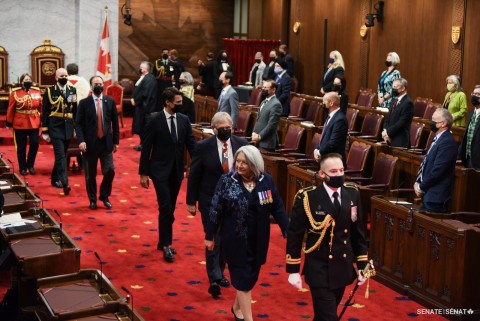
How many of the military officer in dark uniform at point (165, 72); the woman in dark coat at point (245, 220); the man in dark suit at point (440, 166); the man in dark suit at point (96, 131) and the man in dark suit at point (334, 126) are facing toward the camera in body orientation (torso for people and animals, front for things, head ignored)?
3

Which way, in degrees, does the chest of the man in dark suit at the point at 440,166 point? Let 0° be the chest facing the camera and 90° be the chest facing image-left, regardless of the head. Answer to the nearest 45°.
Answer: approximately 90°

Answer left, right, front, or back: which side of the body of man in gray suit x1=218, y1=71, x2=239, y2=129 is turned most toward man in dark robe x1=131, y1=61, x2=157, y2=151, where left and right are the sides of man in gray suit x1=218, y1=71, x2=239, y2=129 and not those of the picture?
right

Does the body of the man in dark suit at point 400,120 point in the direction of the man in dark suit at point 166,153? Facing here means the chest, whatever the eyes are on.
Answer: yes

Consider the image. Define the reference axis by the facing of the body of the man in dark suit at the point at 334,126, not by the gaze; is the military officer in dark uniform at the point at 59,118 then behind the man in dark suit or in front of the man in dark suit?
in front

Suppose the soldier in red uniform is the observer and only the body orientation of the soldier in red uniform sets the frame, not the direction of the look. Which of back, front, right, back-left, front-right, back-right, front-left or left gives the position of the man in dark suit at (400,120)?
front-left

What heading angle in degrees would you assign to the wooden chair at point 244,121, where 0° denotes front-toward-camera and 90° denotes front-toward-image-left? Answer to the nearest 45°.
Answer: approximately 45°

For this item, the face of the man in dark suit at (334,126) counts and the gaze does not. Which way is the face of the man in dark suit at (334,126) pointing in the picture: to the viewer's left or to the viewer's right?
to the viewer's left

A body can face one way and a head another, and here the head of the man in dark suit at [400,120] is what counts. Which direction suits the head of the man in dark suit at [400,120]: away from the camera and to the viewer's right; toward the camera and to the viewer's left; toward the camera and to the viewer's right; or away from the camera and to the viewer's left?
toward the camera and to the viewer's left

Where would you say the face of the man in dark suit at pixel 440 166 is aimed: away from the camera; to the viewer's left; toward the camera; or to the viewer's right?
to the viewer's left

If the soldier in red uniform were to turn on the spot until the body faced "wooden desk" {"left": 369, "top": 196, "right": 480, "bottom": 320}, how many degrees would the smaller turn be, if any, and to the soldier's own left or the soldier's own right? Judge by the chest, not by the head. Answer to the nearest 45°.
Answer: approximately 45° to the soldier's own left

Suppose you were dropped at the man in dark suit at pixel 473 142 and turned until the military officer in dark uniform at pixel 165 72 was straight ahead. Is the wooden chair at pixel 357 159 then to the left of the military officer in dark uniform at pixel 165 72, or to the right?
left
